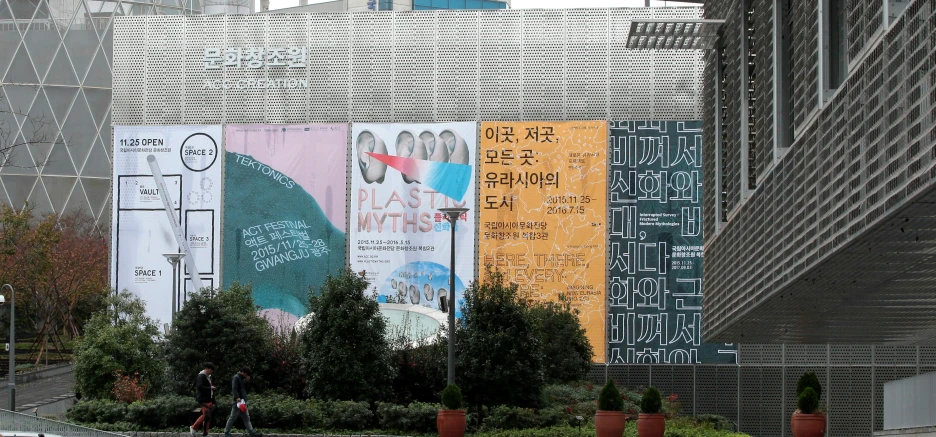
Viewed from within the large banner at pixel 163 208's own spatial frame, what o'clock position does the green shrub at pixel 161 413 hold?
The green shrub is roughly at 12 o'clock from the large banner.

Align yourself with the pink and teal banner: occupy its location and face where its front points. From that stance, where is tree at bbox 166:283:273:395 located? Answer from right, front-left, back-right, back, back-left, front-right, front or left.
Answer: front

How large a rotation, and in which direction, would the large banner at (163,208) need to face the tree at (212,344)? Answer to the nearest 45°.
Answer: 0° — it already faces it

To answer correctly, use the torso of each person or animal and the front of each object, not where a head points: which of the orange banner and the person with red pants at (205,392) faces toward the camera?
the orange banner

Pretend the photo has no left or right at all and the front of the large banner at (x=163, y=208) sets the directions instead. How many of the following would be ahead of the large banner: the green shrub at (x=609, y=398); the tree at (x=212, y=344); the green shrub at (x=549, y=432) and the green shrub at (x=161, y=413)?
4

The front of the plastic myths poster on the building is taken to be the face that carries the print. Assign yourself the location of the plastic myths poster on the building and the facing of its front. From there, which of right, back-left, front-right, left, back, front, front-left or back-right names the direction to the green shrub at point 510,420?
front

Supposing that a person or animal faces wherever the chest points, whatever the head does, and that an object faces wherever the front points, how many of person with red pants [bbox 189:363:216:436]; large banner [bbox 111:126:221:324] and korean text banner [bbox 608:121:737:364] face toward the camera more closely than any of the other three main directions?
2

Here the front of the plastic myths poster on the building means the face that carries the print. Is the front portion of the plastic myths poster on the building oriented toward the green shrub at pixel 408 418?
yes

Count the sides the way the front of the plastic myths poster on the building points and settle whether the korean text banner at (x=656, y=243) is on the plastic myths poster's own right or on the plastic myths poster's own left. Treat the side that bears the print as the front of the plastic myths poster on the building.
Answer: on the plastic myths poster's own left

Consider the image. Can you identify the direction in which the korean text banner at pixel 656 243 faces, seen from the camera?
facing the viewer

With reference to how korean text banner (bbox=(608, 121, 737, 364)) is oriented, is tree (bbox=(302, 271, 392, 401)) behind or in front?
in front

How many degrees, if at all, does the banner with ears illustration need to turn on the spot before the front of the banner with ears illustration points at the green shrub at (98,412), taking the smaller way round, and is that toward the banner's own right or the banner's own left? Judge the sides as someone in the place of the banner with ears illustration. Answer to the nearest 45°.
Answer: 0° — it already faces it

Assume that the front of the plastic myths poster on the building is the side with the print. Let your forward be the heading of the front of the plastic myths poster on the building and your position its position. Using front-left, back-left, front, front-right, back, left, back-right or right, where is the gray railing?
front

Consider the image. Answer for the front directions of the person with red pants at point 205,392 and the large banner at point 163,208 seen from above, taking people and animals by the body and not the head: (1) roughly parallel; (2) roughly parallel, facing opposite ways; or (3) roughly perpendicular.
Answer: roughly perpendicular

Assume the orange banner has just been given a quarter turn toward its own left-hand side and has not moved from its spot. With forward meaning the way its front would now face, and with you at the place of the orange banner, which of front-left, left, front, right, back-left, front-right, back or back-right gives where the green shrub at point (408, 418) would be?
right
